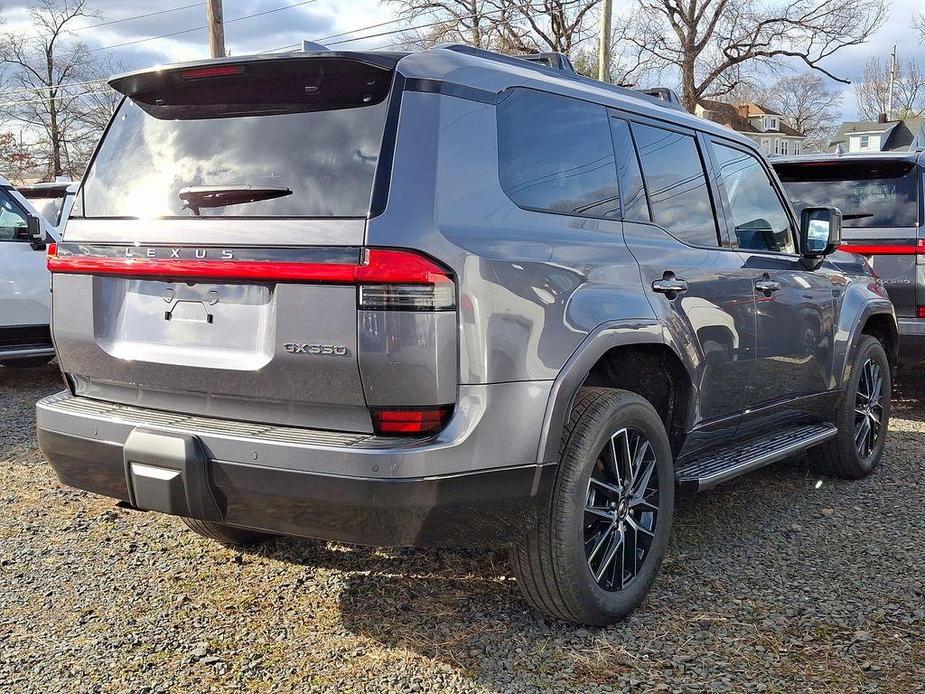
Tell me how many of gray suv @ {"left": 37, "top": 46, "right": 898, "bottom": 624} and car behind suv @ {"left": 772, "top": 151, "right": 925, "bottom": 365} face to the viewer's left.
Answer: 0

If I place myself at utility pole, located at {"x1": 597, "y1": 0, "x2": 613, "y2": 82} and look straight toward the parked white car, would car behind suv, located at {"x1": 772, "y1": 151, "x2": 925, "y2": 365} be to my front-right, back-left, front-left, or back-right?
front-left

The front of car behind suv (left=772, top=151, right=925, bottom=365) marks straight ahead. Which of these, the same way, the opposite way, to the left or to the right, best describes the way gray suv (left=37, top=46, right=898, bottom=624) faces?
the same way

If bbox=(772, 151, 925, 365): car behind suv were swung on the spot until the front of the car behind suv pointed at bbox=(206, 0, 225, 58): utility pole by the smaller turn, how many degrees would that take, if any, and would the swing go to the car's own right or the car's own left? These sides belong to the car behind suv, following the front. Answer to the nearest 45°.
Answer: approximately 45° to the car's own left

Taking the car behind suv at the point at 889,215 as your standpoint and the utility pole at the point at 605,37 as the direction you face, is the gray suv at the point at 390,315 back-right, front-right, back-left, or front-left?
back-left

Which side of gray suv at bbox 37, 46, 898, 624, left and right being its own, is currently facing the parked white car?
left

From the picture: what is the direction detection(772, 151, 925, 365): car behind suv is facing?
away from the camera

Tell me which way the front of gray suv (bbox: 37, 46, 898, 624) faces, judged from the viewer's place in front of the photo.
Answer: facing away from the viewer and to the right of the viewer

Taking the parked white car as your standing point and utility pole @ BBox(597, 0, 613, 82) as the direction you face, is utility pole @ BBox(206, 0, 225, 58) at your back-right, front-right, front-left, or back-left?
front-left

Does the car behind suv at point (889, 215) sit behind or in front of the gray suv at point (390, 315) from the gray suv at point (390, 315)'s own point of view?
in front

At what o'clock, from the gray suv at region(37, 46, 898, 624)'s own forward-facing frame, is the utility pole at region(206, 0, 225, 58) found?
The utility pole is roughly at 10 o'clock from the gray suv.

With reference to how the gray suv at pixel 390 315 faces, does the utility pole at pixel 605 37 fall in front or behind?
in front

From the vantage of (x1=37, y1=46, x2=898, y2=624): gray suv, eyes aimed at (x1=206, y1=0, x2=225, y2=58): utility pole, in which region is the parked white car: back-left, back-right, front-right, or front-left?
front-left

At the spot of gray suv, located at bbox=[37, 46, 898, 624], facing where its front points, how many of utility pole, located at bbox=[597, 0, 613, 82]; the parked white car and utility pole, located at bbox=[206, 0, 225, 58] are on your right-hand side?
0

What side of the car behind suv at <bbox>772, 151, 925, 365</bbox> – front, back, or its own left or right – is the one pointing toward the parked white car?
left
